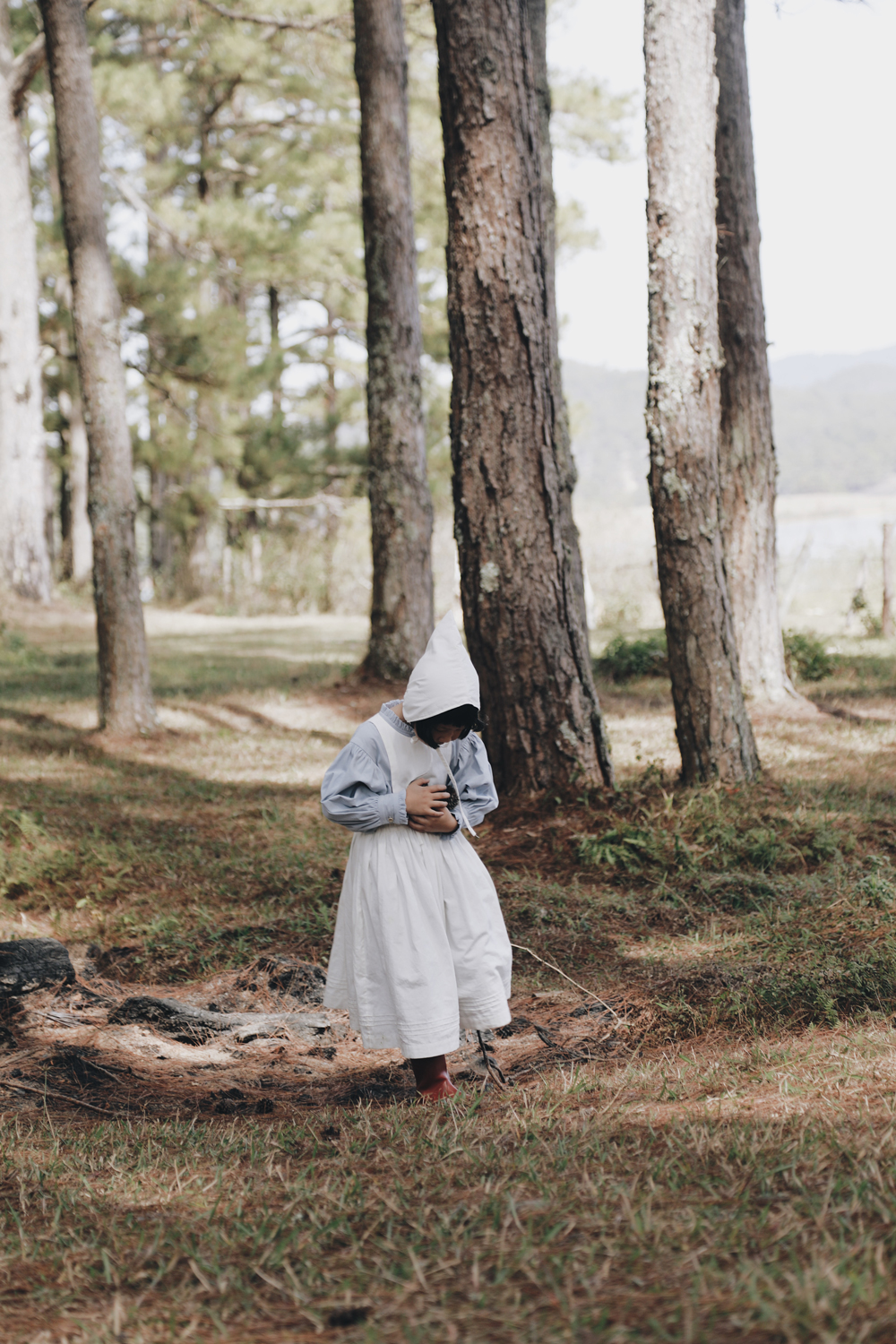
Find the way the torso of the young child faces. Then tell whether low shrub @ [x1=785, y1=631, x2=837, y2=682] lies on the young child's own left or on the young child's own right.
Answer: on the young child's own left

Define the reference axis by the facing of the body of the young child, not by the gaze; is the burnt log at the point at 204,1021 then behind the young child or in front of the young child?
behind

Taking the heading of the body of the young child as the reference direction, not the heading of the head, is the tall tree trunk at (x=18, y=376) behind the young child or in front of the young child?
behind

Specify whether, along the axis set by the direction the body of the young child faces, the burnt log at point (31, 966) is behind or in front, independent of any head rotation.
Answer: behind

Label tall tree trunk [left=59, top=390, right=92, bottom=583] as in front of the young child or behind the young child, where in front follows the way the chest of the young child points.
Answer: behind

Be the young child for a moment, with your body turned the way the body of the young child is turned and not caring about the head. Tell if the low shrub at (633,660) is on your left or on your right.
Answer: on your left

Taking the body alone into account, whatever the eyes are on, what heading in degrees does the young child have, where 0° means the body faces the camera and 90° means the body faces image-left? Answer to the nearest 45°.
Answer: approximately 315°
